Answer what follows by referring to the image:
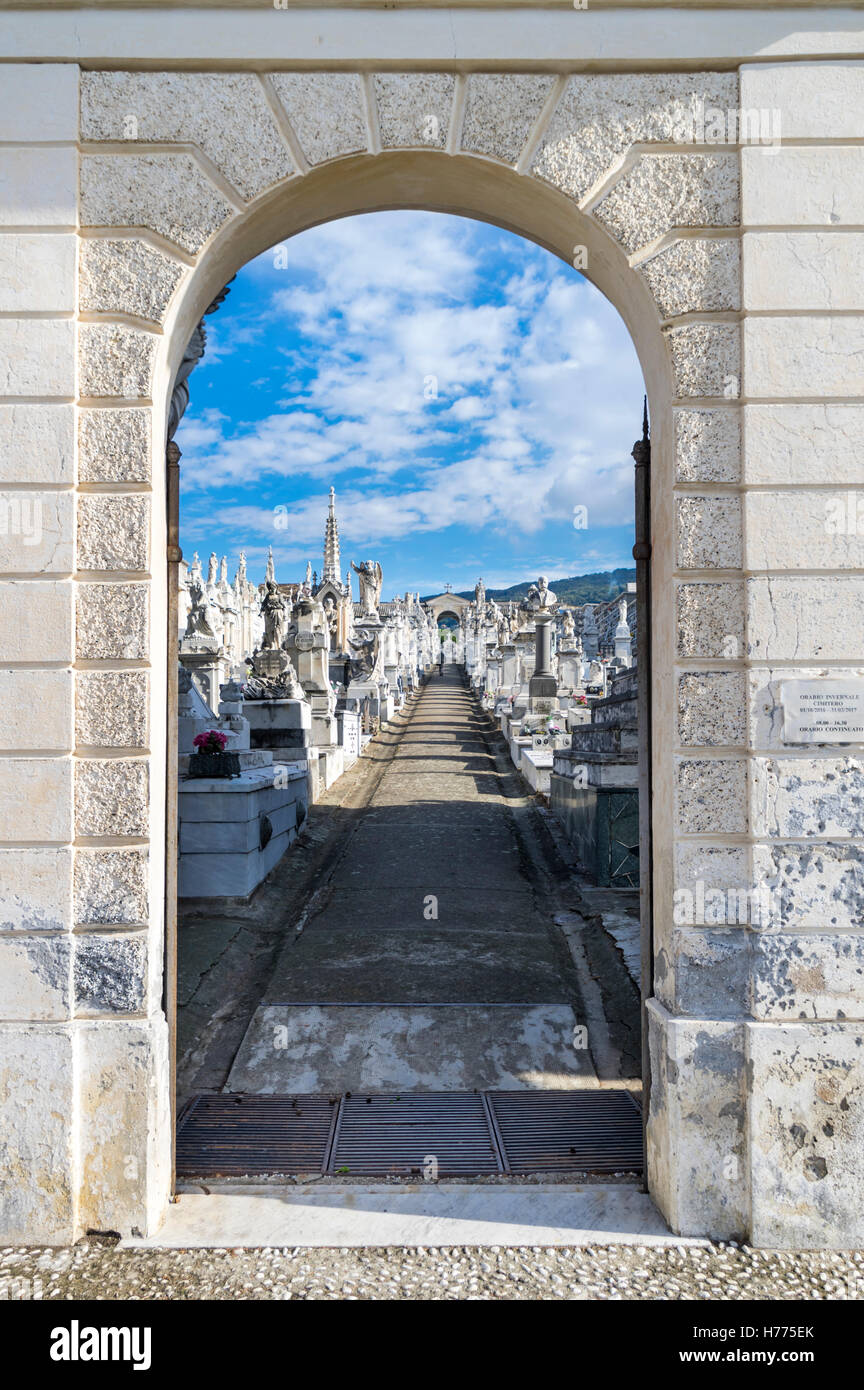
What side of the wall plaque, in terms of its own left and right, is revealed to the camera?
front

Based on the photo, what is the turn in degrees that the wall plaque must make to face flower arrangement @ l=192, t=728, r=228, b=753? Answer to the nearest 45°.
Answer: approximately 135° to its right

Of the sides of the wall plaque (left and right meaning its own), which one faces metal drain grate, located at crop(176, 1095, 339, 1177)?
right

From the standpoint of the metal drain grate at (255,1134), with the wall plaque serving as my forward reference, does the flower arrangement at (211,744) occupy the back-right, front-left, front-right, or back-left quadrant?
back-left
